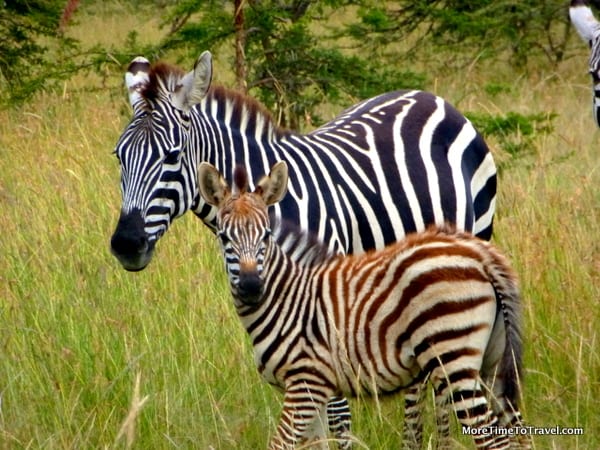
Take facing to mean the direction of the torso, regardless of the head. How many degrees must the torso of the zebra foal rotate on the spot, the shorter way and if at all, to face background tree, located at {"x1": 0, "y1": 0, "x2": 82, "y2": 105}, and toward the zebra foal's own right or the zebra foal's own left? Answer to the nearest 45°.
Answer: approximately 45° to the zebra foal's own right

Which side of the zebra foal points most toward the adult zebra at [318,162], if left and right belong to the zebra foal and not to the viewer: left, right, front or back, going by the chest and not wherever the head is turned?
right

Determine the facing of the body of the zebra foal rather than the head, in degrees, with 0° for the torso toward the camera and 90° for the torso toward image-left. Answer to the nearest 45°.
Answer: approximately 90°
